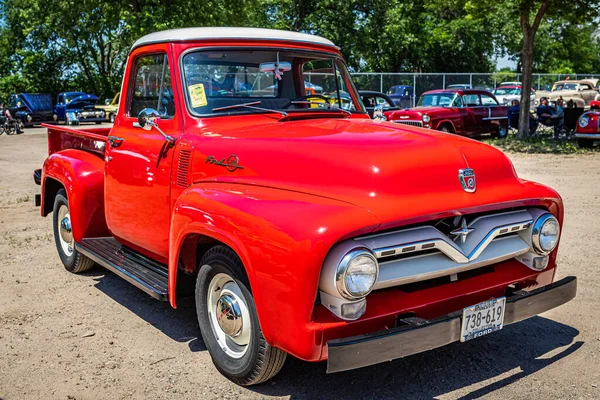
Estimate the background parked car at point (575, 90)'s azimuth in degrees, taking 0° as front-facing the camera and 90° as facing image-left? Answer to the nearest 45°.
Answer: approximately 45°

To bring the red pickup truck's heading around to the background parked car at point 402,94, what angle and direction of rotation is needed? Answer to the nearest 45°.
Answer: approximately 135° to its left

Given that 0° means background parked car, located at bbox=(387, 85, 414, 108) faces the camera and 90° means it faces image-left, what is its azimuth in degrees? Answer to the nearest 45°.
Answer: approximately 45°
